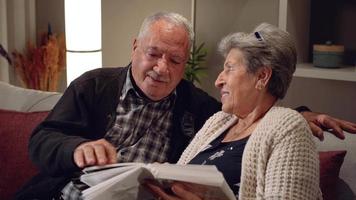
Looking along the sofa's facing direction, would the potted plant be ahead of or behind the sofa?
behind

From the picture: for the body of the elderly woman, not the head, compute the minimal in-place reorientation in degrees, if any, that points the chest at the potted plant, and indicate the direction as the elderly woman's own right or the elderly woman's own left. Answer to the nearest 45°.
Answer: approximately 135° to the elderly woman's own right

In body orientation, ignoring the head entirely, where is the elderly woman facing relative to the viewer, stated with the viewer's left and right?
facing the viewer and to the left of the viewer

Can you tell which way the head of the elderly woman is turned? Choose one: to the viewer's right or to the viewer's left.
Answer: to the viewer's left

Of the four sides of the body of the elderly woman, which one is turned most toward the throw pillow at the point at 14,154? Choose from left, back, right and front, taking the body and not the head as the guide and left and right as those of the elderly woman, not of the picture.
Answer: right

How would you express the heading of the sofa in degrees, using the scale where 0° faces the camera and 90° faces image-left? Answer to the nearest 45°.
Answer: approximately 0°

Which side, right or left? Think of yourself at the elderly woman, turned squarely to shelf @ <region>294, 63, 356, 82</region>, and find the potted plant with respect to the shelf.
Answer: left

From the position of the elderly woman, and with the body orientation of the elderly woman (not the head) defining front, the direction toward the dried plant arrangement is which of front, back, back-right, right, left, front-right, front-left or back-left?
right

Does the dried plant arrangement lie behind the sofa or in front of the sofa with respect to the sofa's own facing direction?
behind
